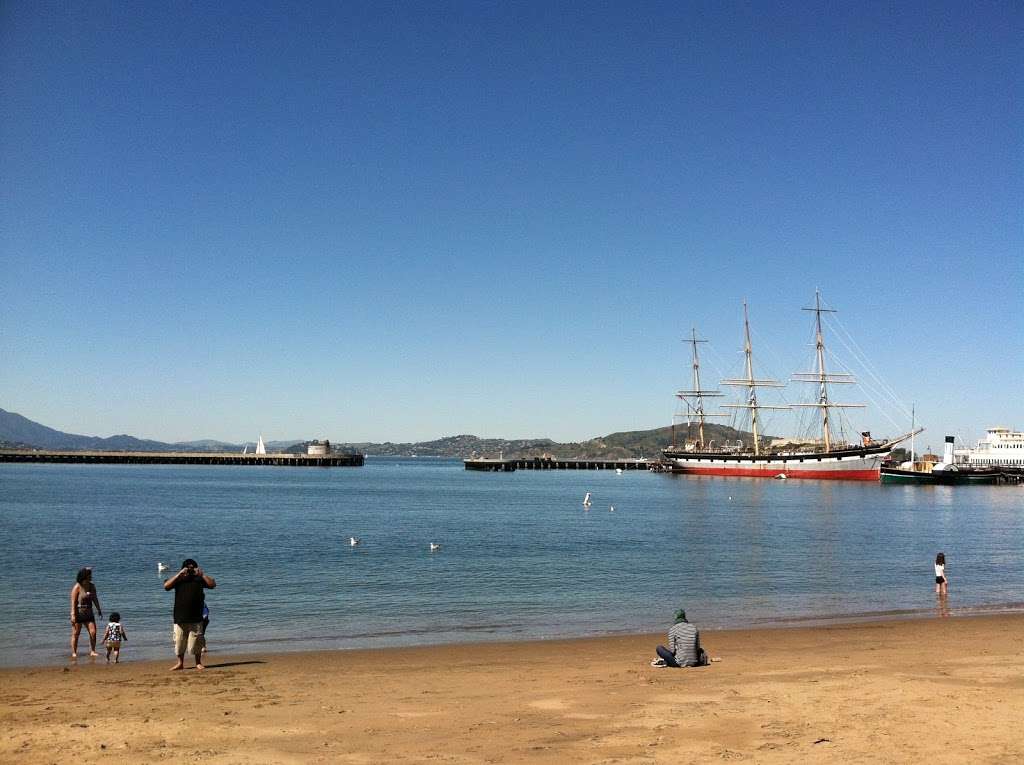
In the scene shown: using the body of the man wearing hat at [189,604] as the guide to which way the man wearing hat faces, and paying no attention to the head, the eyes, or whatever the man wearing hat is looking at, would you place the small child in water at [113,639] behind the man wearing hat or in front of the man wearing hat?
behind

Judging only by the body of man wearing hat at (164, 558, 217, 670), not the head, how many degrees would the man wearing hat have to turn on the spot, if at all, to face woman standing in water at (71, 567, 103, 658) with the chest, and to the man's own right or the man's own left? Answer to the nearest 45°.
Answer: approximately 135° to the man's own right

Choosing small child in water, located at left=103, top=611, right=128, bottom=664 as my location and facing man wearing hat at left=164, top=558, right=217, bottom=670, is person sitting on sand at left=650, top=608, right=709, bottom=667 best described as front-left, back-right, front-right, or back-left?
front-left

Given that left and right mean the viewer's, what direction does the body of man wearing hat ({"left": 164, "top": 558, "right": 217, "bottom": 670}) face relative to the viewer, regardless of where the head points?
facing the viewer

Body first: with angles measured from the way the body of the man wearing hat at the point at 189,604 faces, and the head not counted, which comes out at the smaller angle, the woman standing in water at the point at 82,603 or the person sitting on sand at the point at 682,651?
the person sitting on sand

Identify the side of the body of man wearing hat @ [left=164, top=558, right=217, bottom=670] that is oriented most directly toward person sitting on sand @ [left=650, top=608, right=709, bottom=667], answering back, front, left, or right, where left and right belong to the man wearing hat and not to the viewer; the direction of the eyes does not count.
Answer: left
